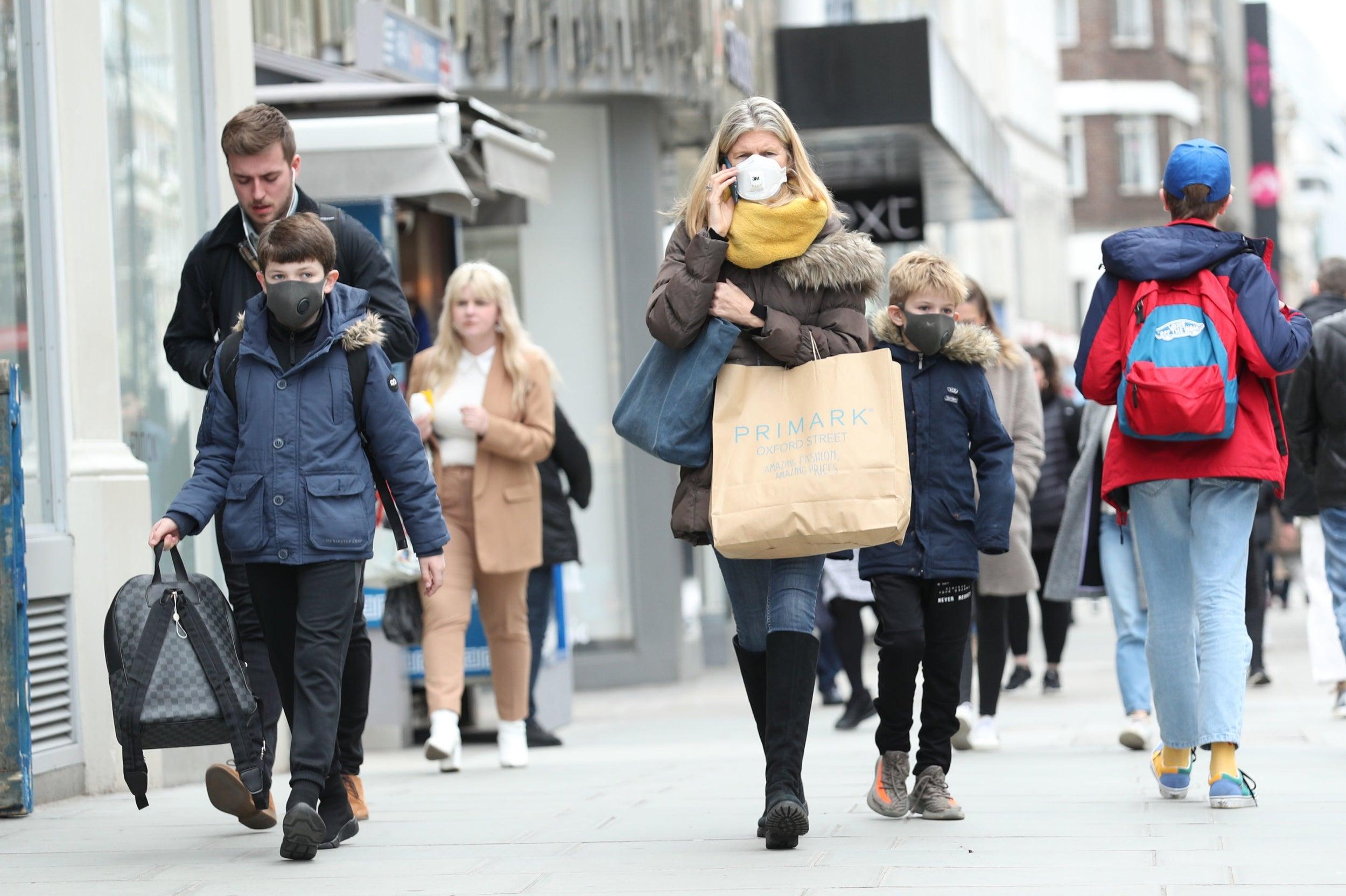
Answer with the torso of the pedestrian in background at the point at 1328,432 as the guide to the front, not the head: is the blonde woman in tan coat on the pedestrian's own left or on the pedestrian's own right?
on the pedestrian's own left

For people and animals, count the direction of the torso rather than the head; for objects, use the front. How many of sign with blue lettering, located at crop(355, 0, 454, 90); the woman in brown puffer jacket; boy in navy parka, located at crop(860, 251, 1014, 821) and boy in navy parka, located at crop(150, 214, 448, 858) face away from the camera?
0

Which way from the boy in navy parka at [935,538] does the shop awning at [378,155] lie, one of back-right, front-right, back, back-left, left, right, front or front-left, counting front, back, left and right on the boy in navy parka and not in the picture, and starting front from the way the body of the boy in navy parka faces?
back-right

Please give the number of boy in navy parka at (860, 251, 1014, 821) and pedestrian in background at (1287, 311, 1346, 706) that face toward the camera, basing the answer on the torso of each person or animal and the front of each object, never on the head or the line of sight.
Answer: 1

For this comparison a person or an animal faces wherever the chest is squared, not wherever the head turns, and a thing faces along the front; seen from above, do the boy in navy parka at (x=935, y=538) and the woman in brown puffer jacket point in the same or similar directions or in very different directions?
same or similar directions

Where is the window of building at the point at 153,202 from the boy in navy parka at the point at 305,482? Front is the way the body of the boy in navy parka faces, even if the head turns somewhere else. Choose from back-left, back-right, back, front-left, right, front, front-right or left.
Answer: back

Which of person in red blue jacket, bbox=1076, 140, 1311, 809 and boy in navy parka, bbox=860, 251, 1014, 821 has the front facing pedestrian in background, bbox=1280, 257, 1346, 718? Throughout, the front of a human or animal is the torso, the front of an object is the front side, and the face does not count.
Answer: person in red blue jacket, bbox=1076, 140, 1311, 809

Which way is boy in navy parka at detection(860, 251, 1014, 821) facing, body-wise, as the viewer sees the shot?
toward the camera

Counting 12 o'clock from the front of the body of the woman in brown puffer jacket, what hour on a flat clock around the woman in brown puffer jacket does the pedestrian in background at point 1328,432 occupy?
The pedestrian in background is roughly at 7 o'clock from the woman in brown puffer jacket.

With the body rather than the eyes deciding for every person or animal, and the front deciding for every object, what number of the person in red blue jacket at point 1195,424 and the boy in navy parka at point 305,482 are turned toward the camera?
1

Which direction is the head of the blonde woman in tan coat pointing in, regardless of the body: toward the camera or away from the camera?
toward the camera

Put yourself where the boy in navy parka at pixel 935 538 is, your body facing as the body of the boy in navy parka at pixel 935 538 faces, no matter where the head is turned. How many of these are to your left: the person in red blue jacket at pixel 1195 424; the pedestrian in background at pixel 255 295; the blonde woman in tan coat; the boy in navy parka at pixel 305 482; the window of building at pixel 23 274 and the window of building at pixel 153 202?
1

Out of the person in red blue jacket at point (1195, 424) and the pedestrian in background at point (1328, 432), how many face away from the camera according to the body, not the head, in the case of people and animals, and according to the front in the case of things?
2
